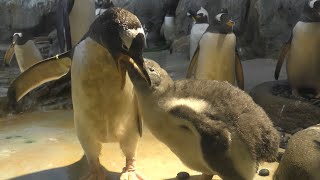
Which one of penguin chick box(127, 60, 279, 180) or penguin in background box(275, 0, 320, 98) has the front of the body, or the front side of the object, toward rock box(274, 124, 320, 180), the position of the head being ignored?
the penguin in background

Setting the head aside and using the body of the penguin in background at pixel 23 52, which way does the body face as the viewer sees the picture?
toward the camera

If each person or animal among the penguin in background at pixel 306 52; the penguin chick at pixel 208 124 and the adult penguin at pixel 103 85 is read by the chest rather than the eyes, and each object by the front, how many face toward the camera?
2

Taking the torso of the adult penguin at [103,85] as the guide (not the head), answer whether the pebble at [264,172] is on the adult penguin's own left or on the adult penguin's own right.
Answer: on the adult penguin's own left

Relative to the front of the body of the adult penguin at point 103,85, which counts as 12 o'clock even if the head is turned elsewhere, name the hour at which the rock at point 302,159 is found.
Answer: The rock is roughly at 10 o'clock from the adult penguin.

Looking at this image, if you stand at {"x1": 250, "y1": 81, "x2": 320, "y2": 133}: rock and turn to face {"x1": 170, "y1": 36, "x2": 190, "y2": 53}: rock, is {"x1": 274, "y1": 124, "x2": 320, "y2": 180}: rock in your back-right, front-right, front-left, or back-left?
back-left

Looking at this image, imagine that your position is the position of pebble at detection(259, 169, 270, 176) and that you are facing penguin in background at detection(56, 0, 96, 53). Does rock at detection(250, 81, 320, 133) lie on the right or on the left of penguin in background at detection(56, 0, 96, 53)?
right

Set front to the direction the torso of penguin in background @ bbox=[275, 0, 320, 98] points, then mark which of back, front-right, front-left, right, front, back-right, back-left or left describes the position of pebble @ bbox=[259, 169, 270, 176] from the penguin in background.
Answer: front

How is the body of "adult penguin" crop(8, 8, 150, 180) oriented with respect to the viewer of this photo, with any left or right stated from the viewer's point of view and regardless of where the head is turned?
facing the viewer

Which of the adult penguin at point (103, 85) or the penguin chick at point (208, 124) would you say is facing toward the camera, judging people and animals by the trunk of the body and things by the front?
the adult penguin

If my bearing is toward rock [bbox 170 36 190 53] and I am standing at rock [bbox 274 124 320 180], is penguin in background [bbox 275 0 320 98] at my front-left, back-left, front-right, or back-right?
front-right

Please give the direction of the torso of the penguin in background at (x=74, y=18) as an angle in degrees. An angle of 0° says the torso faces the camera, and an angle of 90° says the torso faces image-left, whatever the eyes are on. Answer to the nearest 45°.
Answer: approximately 315°

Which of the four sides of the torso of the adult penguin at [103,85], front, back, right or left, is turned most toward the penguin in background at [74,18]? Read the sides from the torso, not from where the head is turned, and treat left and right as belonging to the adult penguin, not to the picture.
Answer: back

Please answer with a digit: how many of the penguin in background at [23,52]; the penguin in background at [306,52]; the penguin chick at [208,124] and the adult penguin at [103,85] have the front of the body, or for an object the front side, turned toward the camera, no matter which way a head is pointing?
3

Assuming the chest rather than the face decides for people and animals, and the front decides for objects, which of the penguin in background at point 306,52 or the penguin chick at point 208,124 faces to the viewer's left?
the penguin chick

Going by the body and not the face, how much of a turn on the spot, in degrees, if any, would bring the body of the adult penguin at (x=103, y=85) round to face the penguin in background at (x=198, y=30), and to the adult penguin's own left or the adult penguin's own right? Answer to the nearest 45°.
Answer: approximately 135° to the adult penguin's own left

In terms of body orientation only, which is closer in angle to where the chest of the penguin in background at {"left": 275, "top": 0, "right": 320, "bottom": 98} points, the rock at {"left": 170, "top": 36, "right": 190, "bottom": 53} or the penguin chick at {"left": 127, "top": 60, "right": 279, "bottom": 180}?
the penguin chick

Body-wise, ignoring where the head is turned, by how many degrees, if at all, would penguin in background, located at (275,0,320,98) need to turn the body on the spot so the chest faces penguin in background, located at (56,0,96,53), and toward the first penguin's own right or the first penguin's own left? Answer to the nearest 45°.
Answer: approximately 90° to the first penguin's own right

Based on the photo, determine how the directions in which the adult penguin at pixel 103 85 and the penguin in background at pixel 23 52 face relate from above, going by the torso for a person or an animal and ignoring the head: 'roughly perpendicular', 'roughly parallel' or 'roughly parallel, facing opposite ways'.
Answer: roughly parallel
